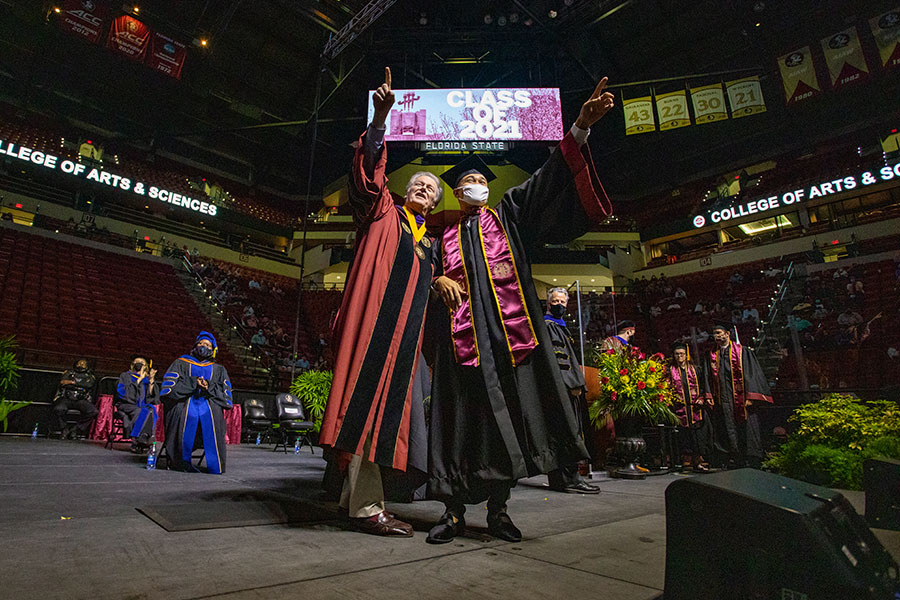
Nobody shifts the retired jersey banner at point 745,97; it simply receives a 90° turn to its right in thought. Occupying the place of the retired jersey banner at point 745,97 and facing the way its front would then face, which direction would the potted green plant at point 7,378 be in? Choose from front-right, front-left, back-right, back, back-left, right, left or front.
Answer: front-left

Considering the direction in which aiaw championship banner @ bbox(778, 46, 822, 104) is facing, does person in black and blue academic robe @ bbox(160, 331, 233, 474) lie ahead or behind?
ahead

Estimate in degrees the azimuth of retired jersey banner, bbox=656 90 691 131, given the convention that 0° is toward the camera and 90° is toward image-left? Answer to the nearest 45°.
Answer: approximately 0°

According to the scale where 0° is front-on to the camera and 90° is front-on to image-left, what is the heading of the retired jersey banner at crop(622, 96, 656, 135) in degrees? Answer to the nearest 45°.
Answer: approximately 0°

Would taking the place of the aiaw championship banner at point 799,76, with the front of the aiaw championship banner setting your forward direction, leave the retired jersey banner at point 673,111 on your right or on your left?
on your right

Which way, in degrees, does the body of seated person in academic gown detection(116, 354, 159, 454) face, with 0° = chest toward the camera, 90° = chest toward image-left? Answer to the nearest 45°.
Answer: approximately 315°

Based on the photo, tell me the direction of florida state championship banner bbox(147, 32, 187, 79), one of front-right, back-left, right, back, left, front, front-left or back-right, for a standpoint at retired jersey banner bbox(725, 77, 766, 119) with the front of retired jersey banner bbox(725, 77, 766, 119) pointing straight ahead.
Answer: front-right
